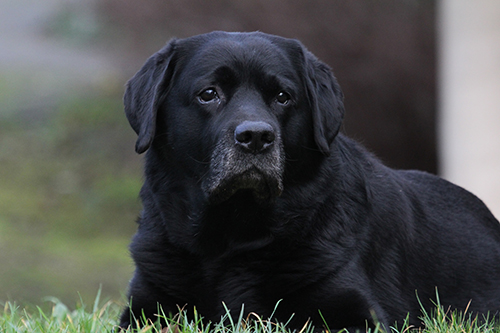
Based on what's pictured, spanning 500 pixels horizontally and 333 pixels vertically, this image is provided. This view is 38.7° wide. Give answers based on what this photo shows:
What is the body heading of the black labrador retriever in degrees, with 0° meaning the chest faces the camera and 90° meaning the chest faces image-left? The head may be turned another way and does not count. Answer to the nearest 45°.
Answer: approximately 45°
